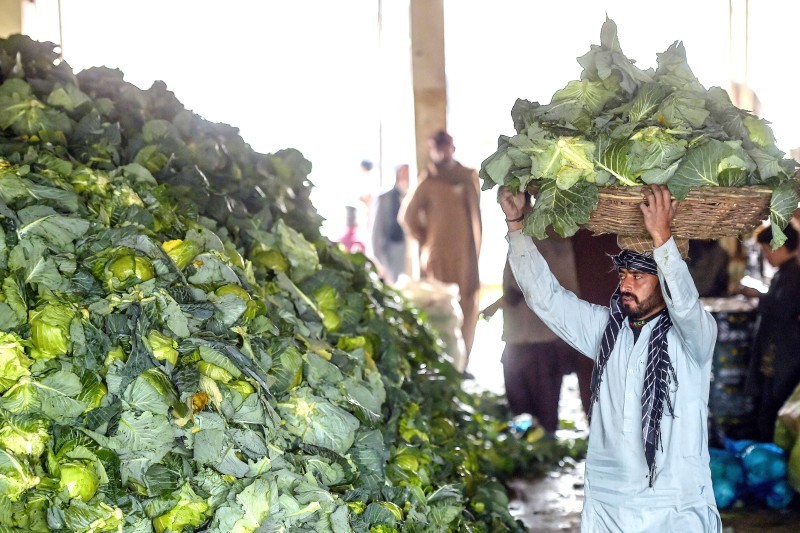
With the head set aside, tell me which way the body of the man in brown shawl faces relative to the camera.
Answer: toward the camera

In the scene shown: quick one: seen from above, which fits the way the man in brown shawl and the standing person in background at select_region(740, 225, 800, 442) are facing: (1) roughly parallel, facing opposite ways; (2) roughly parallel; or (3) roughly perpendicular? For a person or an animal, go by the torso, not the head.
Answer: roughly perpendicular

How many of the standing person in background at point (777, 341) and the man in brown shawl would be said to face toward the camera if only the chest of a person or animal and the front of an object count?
1

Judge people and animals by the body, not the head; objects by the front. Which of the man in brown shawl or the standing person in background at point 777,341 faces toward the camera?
the man in brown shawl

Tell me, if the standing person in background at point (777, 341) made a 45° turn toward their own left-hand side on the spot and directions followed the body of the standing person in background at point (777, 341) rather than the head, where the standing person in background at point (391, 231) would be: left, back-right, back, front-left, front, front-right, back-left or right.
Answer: right

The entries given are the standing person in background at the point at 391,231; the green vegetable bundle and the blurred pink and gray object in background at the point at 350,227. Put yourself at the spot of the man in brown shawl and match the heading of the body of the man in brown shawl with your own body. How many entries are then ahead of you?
1

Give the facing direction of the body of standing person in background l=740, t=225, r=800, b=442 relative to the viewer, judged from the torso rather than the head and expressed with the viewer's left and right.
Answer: facing to the left of the viewer

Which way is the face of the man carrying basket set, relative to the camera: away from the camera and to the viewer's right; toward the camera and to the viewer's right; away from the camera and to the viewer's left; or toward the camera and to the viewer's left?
toward the camera and to the viewer's left

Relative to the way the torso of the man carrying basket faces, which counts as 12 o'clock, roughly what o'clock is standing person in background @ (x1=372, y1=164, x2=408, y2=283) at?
The standing person in background is roughly at 4 o'clock from the man carrying basket.

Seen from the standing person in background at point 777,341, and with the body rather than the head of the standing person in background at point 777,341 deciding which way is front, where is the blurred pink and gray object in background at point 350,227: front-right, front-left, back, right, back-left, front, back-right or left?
front-right

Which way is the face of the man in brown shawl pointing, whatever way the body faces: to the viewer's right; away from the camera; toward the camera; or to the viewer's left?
toward the camera

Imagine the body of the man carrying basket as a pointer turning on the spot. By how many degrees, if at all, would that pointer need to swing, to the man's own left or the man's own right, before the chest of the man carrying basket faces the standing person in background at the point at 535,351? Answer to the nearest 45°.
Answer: approximately 135° to the man's own right
